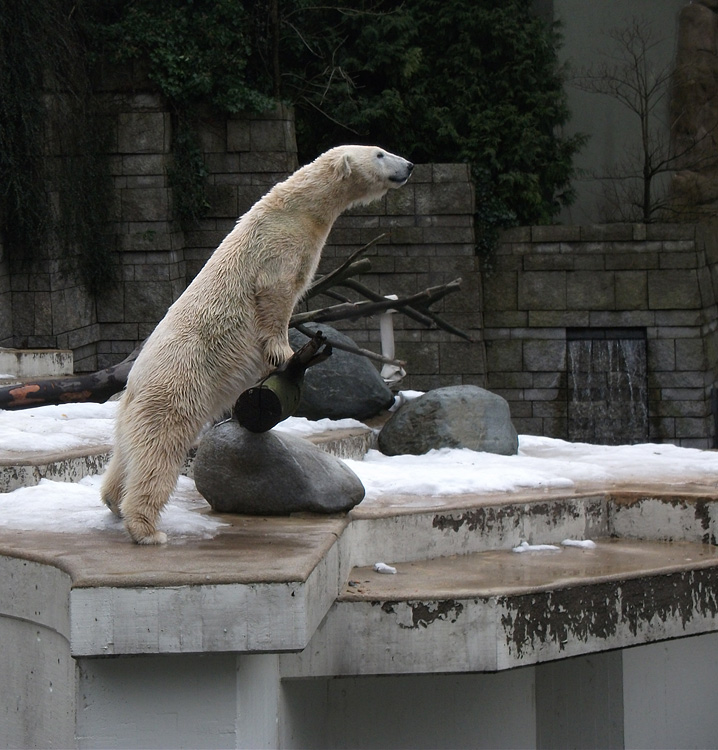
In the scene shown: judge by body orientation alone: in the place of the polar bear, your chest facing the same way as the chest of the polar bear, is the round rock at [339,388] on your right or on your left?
on your left

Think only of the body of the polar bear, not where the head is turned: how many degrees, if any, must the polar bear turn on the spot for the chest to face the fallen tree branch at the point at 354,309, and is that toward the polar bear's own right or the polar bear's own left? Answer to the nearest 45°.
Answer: approximately 90° to the polar bear's own left

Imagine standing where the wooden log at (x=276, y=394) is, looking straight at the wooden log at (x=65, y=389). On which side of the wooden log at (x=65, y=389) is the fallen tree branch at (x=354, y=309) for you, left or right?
right

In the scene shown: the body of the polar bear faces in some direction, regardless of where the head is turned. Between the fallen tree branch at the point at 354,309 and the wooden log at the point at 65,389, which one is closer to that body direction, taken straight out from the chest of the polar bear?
the fallen tree branch

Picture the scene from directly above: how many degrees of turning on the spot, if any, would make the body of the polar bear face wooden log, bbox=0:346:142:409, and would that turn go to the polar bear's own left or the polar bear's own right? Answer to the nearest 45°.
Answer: approximately 135° to the polar bear's own left

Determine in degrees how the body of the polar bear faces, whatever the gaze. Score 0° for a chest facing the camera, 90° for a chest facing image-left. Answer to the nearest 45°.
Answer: approximately 270°
